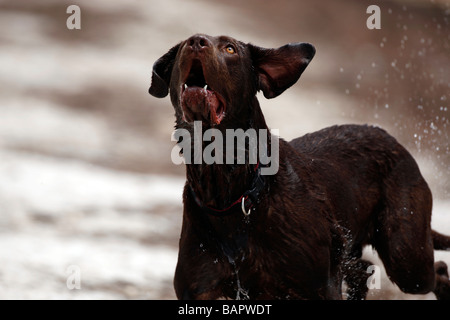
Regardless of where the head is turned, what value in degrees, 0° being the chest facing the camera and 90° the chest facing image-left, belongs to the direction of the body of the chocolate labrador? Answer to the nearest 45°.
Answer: approximately 45°
